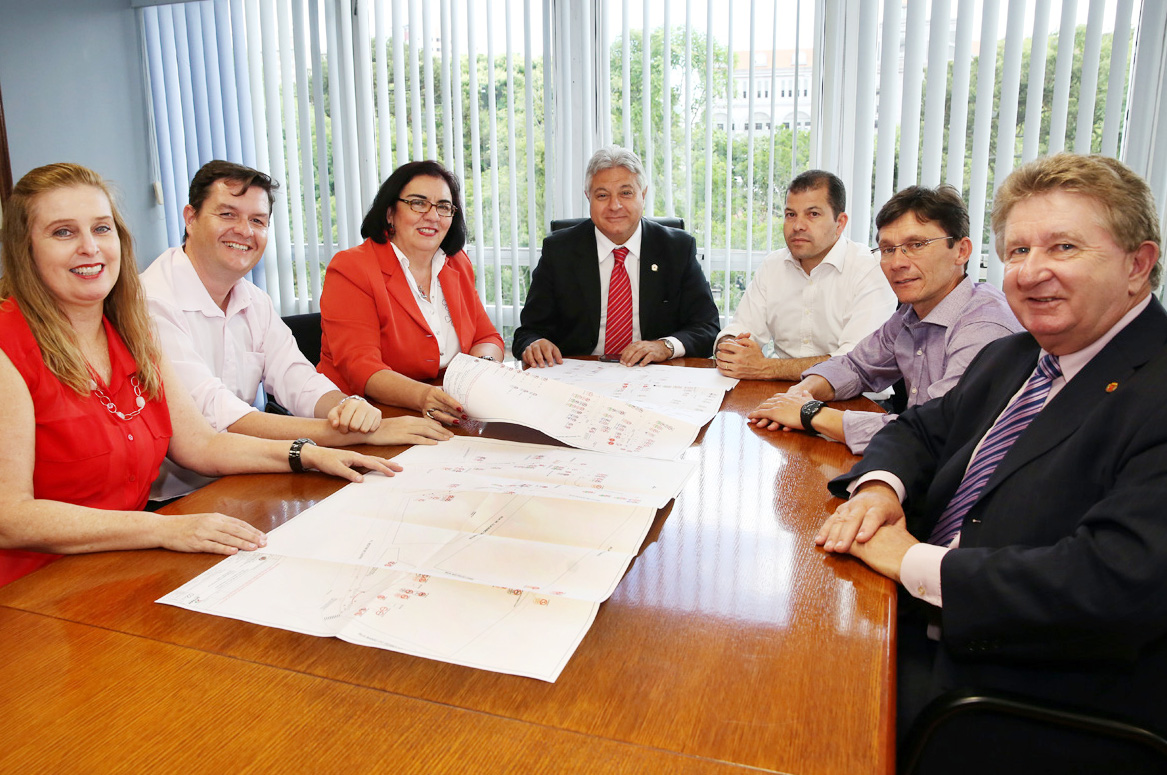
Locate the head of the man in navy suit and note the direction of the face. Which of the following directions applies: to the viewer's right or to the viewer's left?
to the viewer's left

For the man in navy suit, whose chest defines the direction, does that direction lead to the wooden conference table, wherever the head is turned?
yes

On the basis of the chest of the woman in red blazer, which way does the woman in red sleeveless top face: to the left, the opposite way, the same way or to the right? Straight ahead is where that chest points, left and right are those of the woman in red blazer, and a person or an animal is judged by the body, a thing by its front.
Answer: the same way

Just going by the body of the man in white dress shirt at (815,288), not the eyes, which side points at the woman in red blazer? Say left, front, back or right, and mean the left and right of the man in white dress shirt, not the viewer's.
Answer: front

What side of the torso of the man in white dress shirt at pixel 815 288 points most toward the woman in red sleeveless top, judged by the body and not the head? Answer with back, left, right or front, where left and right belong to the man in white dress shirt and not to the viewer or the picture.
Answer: front

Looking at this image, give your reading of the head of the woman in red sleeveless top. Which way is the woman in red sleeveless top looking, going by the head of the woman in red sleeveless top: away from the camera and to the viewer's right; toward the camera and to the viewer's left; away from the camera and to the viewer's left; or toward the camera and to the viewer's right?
toward the camera and to the viewer's right

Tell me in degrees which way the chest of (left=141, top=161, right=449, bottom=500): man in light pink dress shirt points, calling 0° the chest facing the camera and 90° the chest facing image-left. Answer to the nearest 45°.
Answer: approximately 315°

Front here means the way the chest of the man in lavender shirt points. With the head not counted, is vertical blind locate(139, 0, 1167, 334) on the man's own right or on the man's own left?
on the man's own right

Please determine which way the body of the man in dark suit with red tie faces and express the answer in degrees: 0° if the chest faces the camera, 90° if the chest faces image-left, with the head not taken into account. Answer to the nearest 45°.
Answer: approximately 0°

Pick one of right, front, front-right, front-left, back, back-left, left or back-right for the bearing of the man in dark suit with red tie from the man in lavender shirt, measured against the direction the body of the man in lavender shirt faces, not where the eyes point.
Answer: right

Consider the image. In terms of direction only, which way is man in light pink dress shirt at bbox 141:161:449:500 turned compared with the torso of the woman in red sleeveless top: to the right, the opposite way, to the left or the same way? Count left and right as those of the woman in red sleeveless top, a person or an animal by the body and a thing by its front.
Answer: the same way

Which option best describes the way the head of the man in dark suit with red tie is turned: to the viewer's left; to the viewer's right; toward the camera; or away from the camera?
toward the camera
